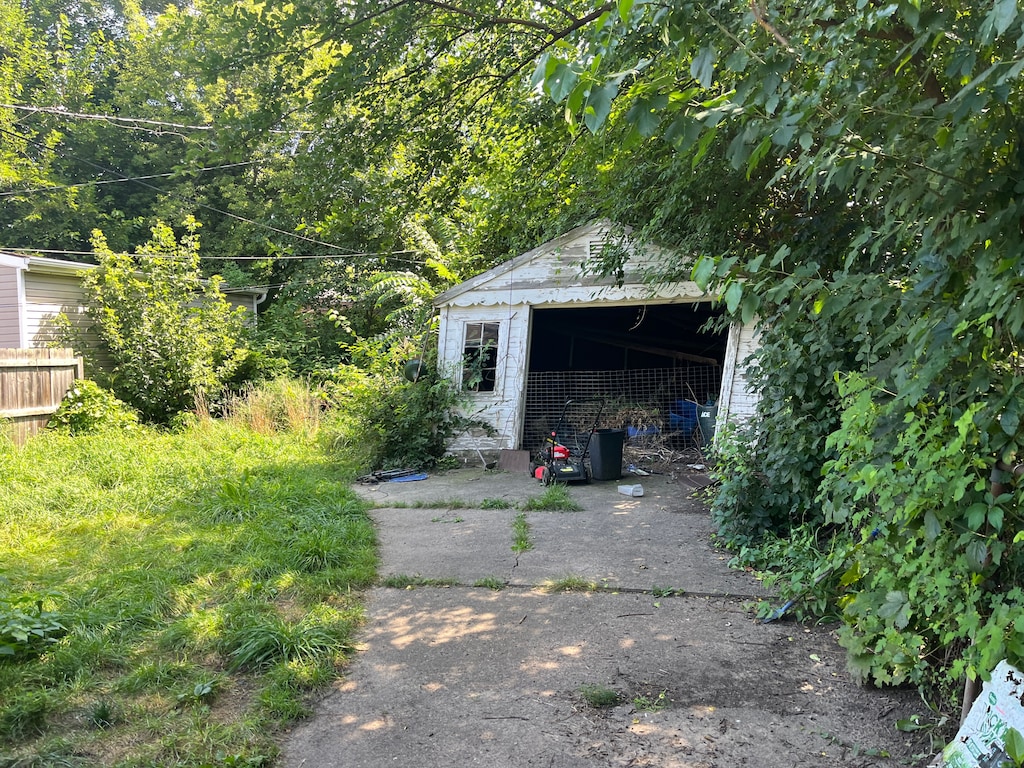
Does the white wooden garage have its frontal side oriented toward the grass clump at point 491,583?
yes

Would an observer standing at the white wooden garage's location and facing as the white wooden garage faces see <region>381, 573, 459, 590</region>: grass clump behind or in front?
in front

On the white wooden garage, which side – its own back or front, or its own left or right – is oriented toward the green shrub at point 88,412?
right

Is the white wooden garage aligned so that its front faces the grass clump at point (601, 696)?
yes

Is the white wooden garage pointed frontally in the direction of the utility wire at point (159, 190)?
no

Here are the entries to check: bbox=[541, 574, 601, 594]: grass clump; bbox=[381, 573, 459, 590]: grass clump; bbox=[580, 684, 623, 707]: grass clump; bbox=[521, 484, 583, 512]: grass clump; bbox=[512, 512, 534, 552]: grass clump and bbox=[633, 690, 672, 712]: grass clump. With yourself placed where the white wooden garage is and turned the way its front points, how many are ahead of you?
6

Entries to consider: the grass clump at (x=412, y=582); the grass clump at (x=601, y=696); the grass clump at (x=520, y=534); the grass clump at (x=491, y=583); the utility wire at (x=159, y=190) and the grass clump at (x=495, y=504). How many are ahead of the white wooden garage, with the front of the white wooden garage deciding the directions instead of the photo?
5

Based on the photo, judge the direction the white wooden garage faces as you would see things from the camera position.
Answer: facing the viewer

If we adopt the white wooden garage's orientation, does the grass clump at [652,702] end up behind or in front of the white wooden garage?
in front

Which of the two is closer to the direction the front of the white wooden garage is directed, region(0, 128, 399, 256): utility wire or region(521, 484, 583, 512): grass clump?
the grass clump

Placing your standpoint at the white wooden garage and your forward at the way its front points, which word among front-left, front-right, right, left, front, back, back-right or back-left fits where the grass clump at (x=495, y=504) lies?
front

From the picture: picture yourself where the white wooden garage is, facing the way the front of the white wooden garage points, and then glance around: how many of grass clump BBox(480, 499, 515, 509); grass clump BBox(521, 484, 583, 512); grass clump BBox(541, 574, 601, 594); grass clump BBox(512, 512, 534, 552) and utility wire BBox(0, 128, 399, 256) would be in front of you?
4

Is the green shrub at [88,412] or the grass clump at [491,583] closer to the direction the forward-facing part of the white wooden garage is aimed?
the grass clump

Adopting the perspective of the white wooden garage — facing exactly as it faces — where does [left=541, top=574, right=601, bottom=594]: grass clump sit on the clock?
The grass clump is roughly at 12 o'clock from the white wooden garage.

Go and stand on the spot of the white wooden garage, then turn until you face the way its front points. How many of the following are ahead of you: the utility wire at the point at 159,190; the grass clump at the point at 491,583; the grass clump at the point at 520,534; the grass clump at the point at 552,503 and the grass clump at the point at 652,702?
4

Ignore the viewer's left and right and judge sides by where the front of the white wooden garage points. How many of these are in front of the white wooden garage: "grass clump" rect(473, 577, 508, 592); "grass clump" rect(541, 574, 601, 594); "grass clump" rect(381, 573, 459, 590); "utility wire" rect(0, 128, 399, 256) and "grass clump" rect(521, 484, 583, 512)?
4

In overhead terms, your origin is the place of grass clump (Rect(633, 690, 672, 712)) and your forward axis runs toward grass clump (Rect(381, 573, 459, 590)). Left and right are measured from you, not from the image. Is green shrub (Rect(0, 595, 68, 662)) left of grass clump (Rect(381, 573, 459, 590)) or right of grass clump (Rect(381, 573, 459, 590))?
left

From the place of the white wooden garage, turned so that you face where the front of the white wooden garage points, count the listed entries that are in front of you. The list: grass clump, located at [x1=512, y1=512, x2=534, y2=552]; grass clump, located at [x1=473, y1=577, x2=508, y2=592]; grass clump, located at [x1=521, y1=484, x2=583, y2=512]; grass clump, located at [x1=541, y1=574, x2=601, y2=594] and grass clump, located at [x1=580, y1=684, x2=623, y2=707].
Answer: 5

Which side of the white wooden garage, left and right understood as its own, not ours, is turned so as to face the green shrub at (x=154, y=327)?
right

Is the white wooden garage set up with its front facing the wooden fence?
no

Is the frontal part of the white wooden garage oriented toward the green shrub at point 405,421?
no

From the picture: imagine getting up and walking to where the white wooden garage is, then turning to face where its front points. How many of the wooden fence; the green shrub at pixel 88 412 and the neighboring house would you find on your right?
3
